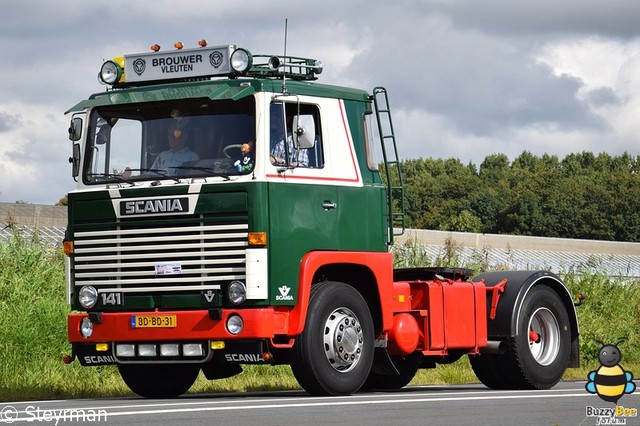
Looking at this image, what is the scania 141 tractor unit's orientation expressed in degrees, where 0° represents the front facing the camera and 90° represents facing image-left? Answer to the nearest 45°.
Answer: approximately 45°
